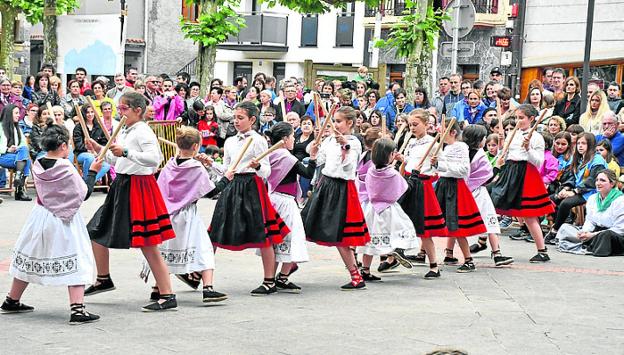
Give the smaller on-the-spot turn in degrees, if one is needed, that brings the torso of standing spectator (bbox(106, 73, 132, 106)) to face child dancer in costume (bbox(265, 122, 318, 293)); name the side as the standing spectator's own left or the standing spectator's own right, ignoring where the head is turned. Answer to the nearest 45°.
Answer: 0° — they already face them

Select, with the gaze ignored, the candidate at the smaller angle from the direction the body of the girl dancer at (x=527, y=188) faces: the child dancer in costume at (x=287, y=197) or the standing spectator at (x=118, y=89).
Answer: the child dancer in costume

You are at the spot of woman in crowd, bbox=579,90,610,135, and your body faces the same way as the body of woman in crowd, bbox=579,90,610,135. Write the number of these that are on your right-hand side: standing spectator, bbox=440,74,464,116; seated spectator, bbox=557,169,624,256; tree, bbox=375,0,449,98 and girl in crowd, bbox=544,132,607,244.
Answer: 2

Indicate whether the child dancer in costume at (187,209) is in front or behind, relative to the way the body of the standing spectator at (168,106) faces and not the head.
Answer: in front

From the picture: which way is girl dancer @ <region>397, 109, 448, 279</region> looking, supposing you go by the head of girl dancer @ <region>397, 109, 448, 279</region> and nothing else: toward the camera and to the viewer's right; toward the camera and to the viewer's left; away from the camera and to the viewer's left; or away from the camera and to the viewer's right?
toward the camera and to the viewer's left

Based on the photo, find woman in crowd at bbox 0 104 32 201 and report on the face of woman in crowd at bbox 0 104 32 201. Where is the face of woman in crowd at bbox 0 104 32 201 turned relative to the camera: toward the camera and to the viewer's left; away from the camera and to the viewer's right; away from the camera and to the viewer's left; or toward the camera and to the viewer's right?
toward the camera and to the viewer's right

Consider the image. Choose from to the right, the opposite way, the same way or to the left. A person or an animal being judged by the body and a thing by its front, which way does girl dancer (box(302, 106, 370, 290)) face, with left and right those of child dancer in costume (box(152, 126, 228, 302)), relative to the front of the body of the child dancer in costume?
the opposite way
